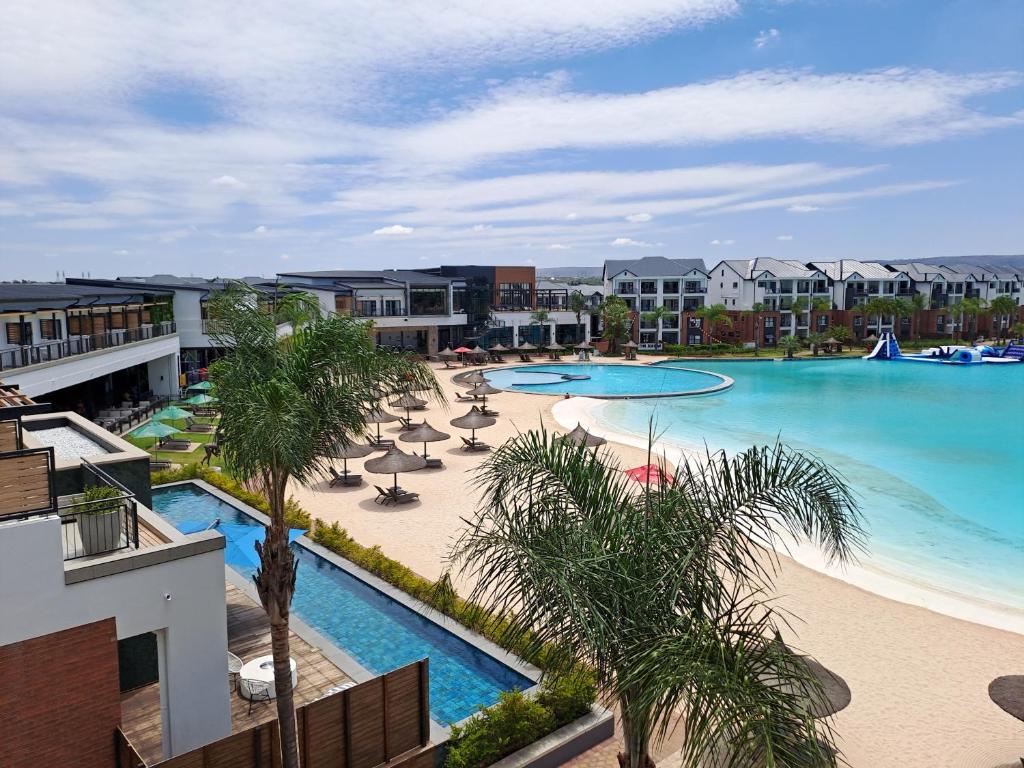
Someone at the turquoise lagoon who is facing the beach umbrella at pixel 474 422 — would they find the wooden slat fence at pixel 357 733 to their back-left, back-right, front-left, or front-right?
front-left

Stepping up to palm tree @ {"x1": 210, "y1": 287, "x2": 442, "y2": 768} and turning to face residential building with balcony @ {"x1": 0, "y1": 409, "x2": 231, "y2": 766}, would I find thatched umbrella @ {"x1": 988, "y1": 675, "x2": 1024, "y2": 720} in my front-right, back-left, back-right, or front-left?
back-left

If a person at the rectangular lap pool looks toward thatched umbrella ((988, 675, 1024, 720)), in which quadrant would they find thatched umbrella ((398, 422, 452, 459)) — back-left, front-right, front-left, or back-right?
back-left

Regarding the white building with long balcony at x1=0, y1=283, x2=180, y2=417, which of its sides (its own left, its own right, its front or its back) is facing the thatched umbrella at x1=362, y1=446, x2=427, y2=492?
front

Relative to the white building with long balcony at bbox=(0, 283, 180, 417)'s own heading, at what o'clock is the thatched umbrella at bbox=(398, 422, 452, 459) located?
The thatched umbrella is roughly at 12 o'clock from the white building with long balcony.

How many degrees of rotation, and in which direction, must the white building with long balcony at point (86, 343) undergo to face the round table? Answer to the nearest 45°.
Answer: approximately 45° to its right

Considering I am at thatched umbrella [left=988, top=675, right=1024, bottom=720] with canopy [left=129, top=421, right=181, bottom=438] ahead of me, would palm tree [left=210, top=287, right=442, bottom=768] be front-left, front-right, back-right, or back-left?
front-left

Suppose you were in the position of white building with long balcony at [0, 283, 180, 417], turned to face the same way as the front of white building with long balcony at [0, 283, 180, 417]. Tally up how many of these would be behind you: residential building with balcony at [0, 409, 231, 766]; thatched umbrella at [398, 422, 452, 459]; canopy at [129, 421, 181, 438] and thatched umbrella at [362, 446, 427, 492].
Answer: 0

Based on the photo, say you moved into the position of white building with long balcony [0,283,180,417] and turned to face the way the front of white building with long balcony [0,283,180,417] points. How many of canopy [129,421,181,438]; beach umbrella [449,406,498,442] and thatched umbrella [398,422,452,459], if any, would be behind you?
0

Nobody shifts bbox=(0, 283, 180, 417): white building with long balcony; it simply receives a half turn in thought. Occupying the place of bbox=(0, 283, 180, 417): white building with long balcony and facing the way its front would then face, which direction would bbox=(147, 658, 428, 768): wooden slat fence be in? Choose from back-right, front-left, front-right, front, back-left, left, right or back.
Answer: back-left

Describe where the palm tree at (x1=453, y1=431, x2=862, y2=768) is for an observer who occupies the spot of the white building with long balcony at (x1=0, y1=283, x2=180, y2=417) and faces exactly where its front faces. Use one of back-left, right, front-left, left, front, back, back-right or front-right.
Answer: front-right

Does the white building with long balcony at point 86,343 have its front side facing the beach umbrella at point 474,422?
yes

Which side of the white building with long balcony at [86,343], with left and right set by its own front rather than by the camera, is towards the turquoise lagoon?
front

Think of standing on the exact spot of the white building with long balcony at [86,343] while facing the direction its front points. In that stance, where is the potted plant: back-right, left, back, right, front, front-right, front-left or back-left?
front-right

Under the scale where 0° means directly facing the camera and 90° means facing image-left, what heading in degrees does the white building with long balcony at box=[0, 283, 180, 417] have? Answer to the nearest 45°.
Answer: approximately 315°

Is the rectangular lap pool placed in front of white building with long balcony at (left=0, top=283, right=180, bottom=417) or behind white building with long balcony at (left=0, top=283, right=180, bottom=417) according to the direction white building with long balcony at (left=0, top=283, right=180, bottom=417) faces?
in front

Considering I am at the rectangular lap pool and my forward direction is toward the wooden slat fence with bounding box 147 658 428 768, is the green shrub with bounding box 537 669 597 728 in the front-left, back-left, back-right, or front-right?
front-left

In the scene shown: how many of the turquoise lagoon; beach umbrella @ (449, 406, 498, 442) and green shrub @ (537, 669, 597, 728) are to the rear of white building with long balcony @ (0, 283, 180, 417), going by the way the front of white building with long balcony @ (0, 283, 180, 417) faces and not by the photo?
0

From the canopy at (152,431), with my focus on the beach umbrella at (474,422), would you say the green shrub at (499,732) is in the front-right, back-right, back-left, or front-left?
front-right
